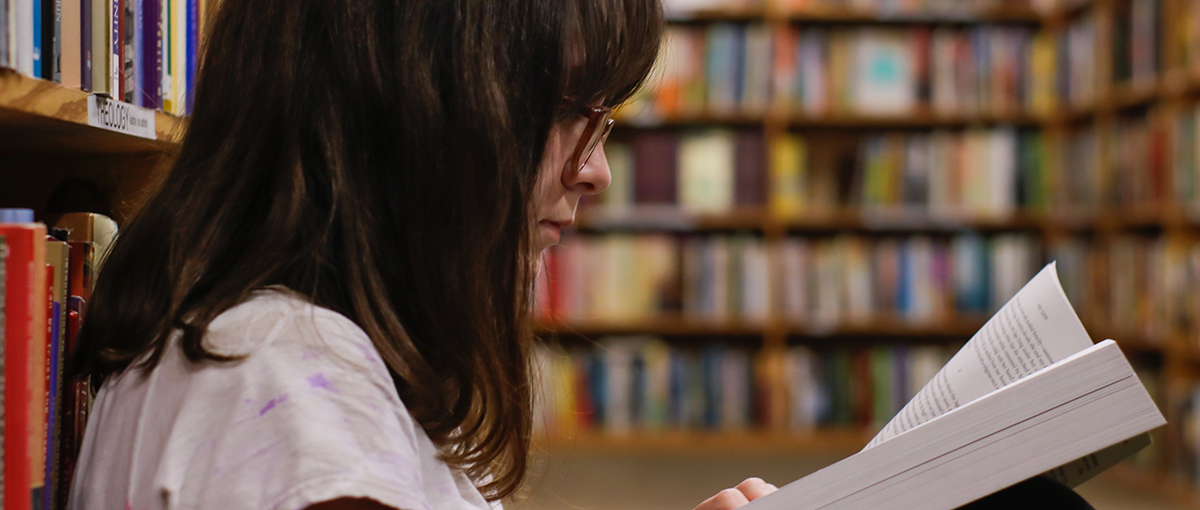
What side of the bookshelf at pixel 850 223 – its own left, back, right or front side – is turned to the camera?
front

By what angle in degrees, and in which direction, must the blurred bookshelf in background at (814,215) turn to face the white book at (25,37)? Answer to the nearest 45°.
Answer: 0° — it already faces it

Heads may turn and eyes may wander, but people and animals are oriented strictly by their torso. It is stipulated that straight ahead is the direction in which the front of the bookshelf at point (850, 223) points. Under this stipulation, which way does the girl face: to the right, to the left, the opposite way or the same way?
to the left

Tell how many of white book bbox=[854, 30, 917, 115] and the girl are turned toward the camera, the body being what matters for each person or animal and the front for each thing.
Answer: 1

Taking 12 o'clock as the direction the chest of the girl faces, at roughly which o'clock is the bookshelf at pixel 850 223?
The bookshelf is roughly at 10 o'clock from the girl.

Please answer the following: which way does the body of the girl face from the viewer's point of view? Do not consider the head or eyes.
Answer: to the viewer's right

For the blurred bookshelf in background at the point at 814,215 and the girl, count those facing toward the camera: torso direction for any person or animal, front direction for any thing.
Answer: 1

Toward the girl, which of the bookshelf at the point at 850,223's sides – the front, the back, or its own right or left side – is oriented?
front

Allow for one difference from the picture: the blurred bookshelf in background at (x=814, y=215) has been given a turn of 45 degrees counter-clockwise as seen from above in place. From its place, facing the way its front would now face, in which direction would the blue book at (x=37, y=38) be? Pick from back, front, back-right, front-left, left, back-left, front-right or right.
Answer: front-right

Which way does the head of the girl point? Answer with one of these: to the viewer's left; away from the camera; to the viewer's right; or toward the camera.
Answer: to the viewer's right

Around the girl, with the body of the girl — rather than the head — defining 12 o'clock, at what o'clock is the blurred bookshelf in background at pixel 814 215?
The blurred bookshelf in background is roughly at 10 o'clock from the girl.

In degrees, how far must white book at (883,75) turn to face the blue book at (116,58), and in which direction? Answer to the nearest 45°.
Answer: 0° — it already faces it

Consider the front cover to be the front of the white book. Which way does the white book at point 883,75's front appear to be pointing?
toward the camera
